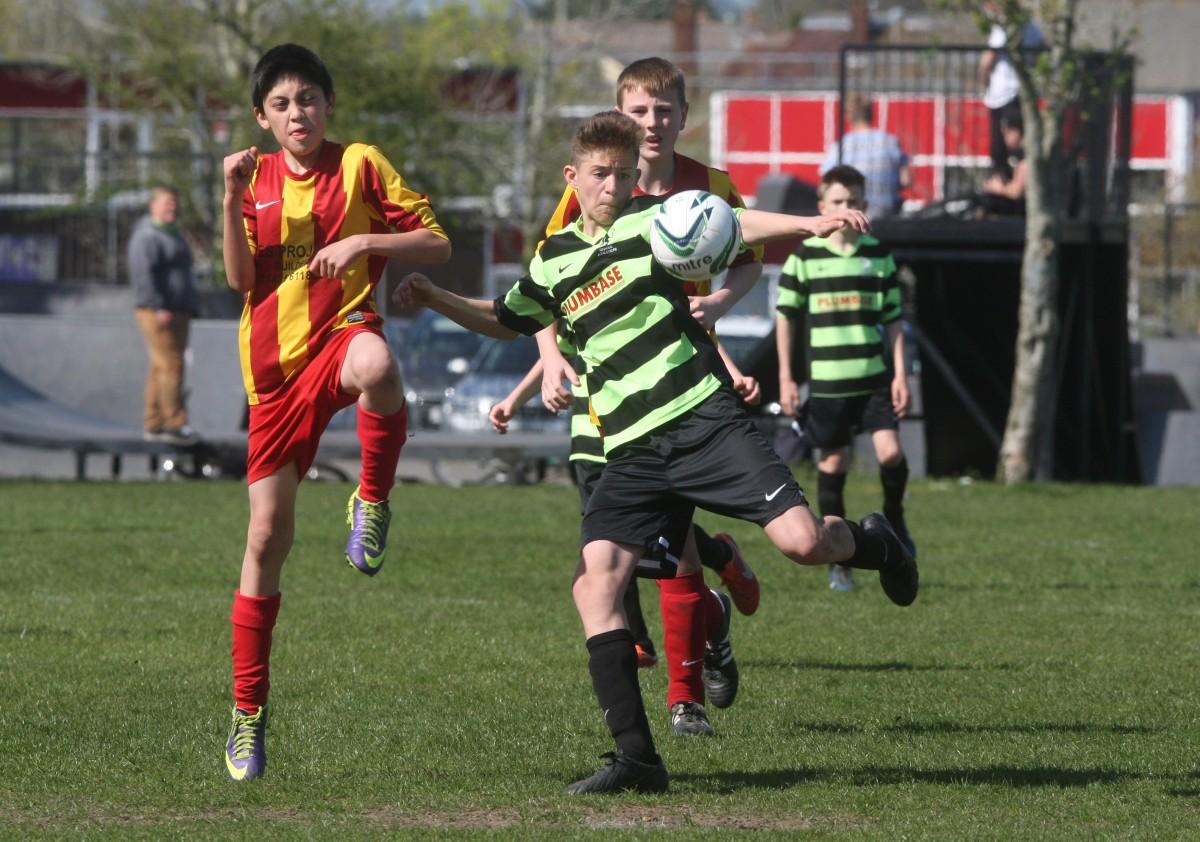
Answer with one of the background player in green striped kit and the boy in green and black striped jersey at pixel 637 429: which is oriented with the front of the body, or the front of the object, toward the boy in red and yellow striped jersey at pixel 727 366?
the background player in green striped kit

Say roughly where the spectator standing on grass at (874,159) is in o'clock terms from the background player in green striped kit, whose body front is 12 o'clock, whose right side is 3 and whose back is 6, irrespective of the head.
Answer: The spectator standing on grass is roughly at 6 o'clock from the background player in green striped kit.

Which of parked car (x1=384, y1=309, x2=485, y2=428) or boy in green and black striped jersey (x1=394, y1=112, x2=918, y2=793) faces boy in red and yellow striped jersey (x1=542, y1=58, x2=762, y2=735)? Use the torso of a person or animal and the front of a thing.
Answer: the parked car

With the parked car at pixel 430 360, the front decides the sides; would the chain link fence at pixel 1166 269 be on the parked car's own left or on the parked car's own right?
on the parked car's own left

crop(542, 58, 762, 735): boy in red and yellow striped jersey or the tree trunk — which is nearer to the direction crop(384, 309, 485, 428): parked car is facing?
the boy in red and yellow striped jersey

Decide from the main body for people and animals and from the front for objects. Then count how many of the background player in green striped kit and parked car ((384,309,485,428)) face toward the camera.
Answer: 2

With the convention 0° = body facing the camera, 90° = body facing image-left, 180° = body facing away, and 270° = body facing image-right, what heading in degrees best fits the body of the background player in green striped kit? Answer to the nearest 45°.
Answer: approximately 0°

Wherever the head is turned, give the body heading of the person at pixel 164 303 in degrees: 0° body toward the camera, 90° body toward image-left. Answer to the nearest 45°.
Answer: approximately 315°

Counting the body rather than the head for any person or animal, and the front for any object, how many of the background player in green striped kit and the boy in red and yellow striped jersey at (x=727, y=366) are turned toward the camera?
2
